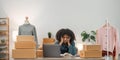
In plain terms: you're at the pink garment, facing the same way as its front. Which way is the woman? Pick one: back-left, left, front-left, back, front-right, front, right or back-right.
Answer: front-right

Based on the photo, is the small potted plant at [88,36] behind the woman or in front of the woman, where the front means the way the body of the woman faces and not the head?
behind

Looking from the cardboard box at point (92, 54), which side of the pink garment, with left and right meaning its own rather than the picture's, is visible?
front

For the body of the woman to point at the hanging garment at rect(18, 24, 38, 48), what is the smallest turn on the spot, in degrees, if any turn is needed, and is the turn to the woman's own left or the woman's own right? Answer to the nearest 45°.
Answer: approximately 135° to the woman's own right

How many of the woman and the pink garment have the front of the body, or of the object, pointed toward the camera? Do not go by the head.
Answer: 2

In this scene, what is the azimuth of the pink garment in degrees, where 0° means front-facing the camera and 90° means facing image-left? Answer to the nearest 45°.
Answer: approximately 0°

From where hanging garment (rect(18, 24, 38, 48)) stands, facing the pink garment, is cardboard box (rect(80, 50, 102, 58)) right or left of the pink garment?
right

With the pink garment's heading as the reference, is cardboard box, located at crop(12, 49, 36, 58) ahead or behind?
ahead

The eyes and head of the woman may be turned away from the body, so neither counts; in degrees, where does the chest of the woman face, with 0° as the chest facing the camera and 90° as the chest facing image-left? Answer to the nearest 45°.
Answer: approximately 0°

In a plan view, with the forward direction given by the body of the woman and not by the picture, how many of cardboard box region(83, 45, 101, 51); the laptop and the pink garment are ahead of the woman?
1
